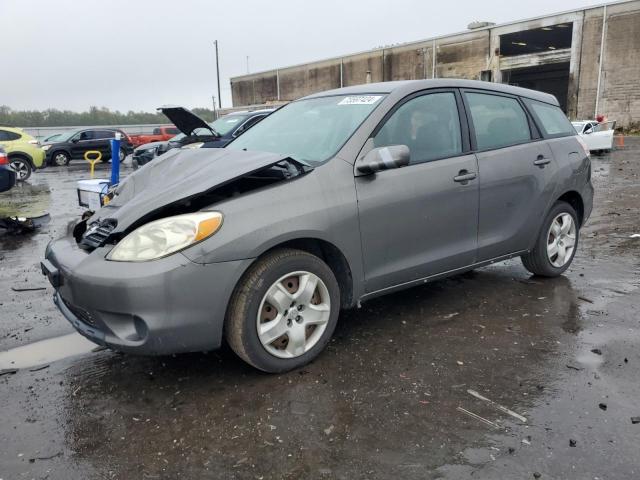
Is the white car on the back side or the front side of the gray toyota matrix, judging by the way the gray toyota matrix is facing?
on the back side

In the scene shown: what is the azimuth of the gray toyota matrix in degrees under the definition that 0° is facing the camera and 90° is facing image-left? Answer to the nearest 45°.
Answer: approximately 45°

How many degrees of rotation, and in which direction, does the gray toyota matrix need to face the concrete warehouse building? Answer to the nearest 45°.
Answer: approximately 180°

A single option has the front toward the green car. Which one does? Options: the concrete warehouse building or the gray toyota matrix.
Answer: the concrete warehouse building

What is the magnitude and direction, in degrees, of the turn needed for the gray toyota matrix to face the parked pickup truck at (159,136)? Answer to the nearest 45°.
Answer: approximately 135° to its right

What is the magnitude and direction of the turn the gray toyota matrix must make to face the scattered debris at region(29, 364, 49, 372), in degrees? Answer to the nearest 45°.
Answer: approximately 45° to its right

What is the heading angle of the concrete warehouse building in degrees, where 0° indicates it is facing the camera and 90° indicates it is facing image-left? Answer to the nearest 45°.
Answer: approximately 45°

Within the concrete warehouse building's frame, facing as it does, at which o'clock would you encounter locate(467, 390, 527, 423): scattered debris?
The scattered debris is roughly at 11 o'clock from the concrete warehouse building.
